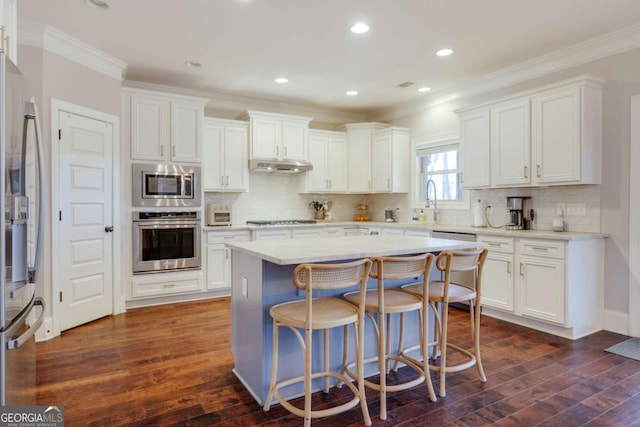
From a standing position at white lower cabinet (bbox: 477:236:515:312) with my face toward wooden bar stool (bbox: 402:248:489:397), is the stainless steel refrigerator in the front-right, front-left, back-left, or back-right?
front-right

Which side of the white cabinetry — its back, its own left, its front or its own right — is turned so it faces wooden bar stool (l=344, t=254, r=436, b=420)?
front

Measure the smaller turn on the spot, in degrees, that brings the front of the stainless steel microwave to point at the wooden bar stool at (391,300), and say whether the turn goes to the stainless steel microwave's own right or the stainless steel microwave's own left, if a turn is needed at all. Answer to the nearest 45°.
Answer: approximately 45° to the stainless steel microwave's own left

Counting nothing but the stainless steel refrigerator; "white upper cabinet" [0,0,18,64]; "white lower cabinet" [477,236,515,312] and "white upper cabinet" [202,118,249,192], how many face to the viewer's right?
2

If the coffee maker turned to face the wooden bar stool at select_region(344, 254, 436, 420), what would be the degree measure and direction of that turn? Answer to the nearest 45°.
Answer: approximately 45° to its left

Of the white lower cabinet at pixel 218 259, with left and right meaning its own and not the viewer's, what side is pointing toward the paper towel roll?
left

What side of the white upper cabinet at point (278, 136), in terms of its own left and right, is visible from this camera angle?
front

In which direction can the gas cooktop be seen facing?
toward the camera

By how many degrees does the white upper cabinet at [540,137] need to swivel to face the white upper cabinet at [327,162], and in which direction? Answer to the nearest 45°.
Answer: approximately 45° to its right

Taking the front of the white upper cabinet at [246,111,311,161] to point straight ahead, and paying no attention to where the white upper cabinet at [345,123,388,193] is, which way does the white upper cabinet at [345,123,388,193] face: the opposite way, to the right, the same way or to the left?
the same way

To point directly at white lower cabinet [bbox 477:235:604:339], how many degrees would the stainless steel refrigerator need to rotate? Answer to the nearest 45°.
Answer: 0° — it already faces it

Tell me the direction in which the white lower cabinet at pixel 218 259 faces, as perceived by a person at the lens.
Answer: facing the viewer

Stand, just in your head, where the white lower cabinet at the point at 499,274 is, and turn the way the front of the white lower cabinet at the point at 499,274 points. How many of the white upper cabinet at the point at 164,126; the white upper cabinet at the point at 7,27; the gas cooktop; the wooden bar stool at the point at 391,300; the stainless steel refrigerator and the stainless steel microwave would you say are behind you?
0

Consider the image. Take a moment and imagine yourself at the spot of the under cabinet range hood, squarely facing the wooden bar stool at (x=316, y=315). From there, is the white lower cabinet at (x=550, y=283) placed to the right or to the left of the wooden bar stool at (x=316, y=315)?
left

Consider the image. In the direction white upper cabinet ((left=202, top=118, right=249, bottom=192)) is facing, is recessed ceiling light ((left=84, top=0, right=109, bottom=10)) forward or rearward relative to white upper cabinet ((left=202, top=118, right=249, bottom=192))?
forward

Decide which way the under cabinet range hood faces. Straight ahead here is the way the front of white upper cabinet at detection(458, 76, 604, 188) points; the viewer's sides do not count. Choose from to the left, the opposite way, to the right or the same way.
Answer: to the left

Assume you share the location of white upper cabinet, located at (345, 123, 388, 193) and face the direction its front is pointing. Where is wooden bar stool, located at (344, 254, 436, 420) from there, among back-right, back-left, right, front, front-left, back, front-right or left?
front

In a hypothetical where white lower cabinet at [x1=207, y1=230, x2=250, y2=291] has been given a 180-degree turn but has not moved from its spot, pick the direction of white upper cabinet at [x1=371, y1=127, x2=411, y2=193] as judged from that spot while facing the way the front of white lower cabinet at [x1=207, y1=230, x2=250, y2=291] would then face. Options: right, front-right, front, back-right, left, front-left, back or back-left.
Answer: right

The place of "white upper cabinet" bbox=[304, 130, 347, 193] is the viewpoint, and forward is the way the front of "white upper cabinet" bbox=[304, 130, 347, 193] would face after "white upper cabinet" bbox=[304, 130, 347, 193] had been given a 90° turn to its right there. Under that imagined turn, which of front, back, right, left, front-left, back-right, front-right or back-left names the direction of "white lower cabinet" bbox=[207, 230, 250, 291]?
front-left

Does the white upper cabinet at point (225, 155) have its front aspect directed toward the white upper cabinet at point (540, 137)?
no
